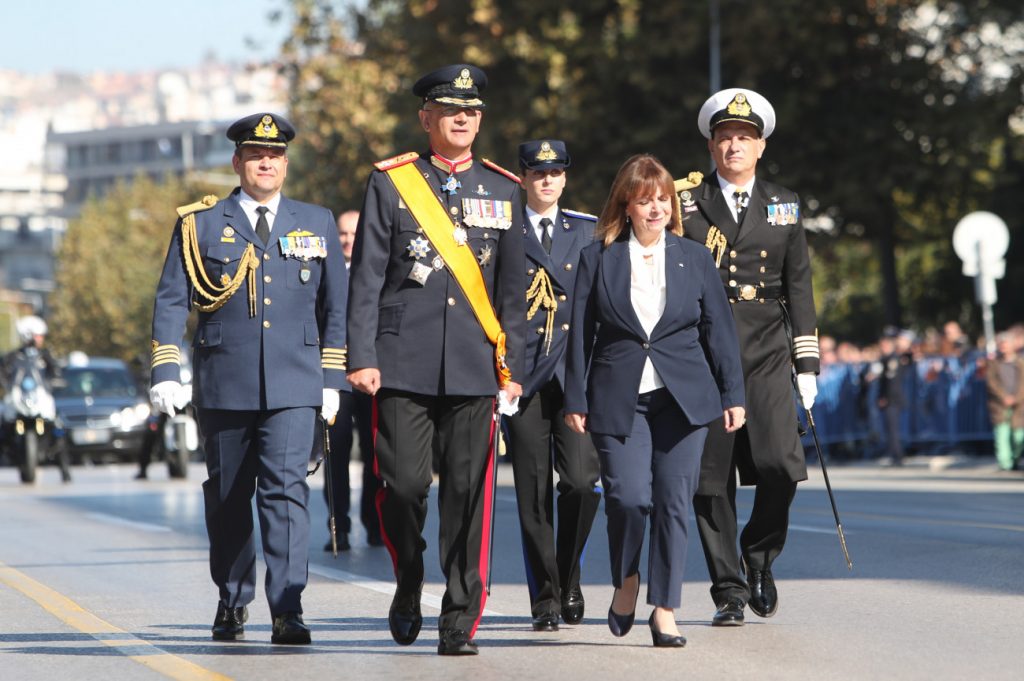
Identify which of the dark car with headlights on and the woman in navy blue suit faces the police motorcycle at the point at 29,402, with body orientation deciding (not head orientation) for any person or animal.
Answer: the dark car with headlights on

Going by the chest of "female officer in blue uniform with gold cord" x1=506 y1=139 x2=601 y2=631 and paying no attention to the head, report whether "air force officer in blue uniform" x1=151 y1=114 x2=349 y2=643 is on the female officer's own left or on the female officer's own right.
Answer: on the female officer's own right

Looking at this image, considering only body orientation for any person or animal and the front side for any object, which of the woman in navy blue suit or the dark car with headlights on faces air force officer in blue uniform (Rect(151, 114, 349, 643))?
the dark car with headlights on

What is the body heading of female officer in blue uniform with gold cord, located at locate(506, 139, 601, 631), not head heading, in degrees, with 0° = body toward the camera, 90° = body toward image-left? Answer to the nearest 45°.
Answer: approximately 0°

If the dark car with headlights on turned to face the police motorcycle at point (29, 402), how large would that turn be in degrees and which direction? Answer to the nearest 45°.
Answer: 0° — it already faces it

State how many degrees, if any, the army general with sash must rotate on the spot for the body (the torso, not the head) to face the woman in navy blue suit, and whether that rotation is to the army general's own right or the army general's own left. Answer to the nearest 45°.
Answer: approximately 90° to the army general's own left

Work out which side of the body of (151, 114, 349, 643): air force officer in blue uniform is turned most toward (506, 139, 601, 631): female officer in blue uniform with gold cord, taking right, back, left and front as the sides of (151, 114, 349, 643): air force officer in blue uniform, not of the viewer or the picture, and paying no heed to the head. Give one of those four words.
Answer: left
